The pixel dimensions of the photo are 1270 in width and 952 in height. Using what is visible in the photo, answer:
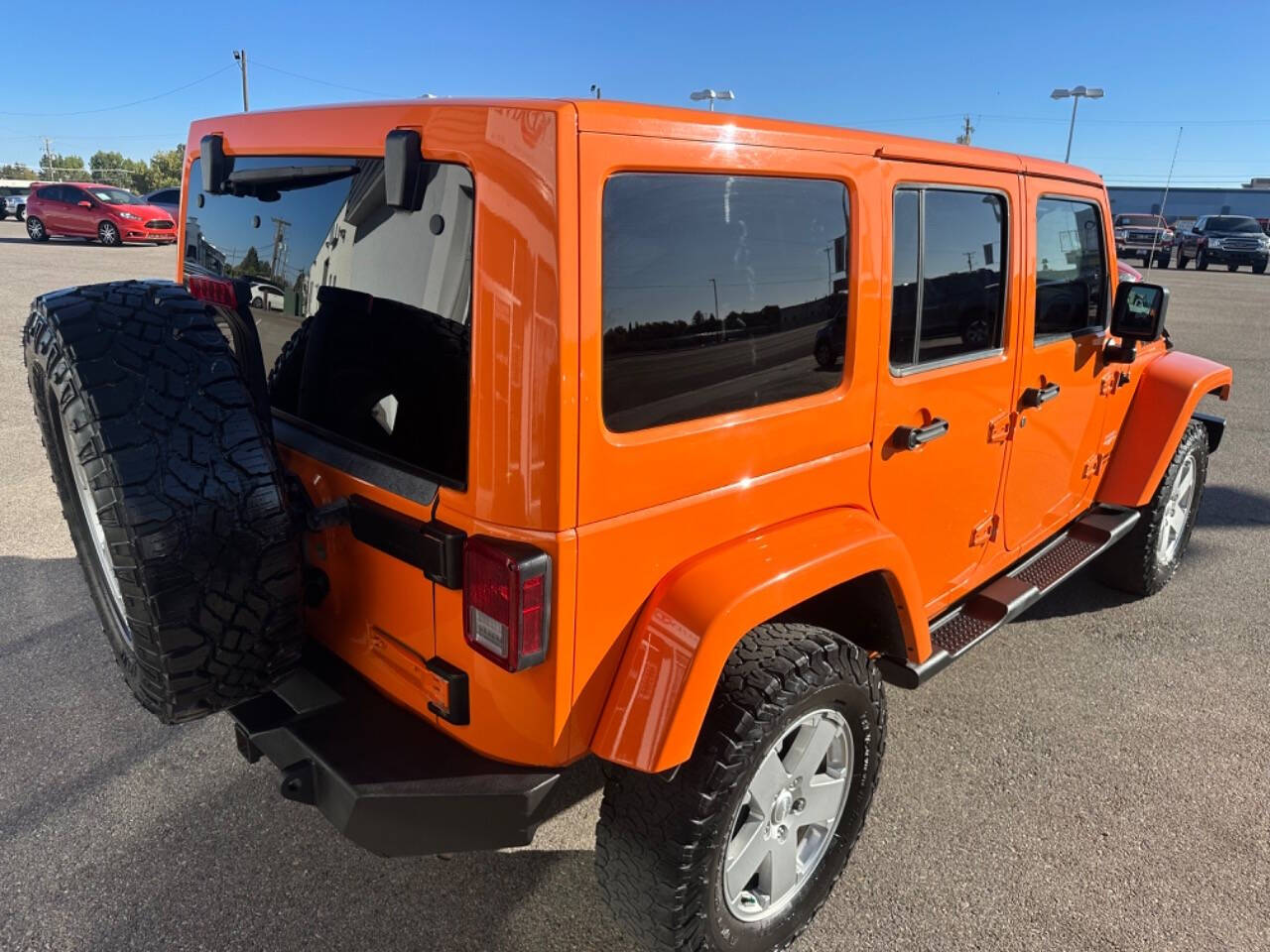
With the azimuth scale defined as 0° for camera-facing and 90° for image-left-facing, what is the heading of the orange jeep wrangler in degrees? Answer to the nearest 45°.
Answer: approximately 225°

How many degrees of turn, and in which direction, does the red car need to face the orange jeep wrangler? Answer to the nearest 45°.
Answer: approximately 45° to its right

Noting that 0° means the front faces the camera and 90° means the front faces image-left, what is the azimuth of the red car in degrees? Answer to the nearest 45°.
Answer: approximately 315°

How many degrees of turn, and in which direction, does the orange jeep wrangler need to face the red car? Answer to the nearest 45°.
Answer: approximately 90° to its left
